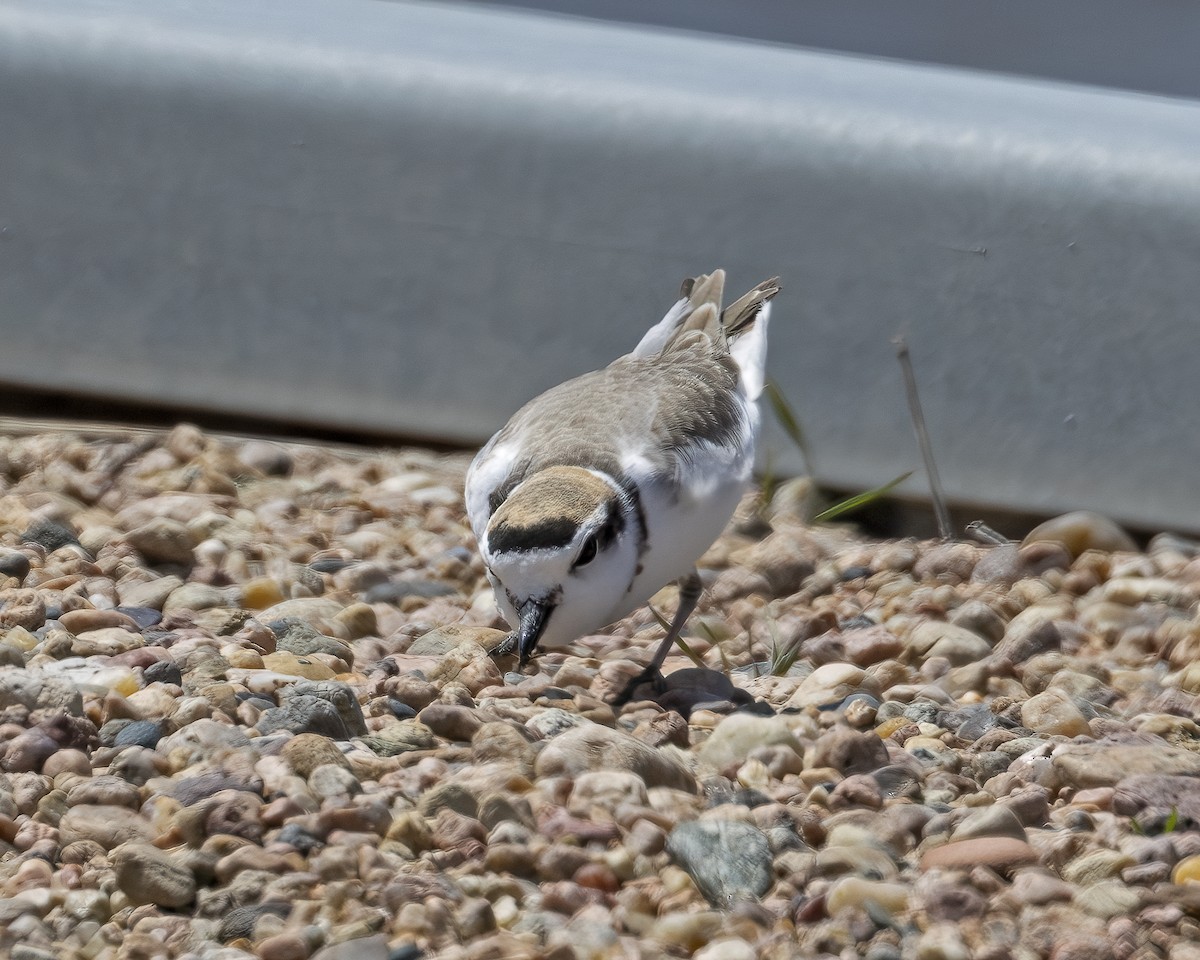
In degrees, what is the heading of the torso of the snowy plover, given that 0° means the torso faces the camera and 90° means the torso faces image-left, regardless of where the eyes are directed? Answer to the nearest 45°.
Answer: approximately 45°

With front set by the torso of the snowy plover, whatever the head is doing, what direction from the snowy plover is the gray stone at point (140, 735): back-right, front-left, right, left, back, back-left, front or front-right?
front

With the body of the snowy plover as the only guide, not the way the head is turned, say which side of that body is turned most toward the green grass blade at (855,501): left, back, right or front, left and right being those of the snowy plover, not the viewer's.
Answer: back

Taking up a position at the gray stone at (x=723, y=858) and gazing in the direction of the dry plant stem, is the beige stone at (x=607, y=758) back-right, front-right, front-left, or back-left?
front-left

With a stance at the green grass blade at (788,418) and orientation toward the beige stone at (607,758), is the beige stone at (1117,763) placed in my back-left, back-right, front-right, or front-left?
front-left

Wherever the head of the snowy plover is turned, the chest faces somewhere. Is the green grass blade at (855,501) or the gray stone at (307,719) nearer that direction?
the gray stone

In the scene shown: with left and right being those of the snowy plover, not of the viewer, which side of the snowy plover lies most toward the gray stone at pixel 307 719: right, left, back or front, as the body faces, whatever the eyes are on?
front

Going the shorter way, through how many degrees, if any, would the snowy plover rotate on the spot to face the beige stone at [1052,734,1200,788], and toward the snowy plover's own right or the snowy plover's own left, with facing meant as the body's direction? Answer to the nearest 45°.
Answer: approximately 90° to the snowy plover's own left

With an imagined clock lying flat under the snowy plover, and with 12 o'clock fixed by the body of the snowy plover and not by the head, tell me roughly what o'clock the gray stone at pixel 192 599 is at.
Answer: The gray stone is roughly at 2 o'clock from the snowy plover.

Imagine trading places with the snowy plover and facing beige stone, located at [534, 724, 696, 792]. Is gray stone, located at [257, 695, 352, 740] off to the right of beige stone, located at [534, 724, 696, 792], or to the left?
right

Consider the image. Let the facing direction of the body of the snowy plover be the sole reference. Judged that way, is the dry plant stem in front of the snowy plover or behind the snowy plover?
behind

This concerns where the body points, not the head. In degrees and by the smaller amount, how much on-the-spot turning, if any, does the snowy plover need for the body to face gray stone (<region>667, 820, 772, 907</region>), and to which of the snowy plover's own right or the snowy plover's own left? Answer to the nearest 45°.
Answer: approximately 45° to the snowy plover's own left

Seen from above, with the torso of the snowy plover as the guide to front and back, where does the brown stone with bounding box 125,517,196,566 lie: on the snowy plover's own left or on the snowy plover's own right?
on the snowy plover's own right
